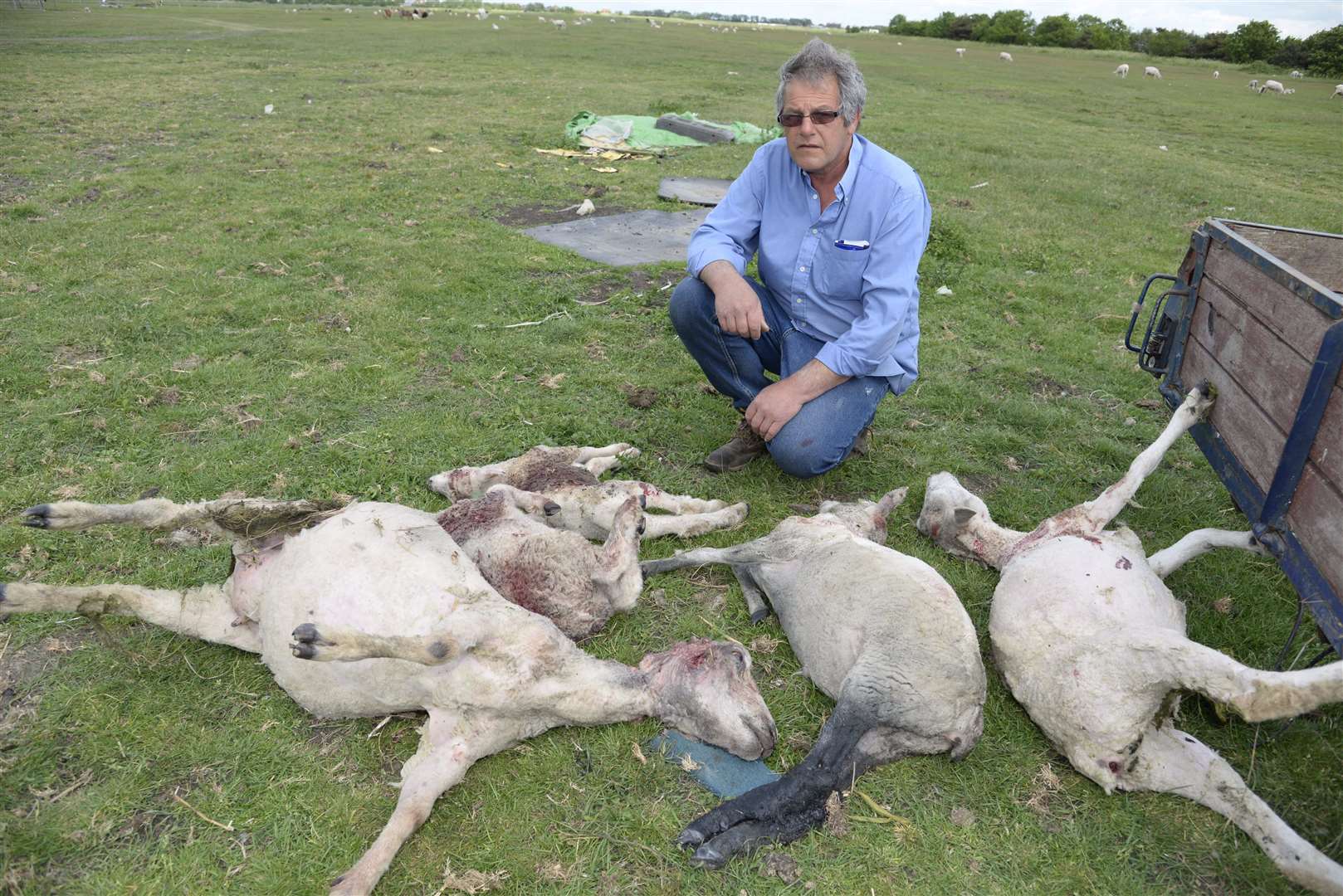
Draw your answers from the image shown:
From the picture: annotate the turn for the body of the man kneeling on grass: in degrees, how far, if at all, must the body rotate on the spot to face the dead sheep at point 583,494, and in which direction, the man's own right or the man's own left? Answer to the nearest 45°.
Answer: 0° — they already face it

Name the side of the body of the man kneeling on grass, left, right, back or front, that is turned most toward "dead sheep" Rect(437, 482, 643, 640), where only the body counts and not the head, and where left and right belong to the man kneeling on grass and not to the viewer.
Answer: front

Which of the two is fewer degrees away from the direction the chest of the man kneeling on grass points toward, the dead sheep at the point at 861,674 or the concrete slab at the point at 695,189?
the dead sheep

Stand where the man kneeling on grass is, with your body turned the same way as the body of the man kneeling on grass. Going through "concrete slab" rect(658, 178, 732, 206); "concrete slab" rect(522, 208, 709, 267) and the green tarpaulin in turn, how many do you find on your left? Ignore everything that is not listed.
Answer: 0

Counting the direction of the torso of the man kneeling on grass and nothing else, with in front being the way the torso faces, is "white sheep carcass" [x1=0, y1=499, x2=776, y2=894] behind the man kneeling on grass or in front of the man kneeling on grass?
in front

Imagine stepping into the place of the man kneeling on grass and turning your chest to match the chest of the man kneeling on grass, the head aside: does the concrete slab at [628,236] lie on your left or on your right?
on your right

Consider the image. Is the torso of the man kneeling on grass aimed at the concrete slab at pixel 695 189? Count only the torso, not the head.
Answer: no

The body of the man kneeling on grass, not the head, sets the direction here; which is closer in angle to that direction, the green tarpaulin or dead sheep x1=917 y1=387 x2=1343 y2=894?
the dead sheep

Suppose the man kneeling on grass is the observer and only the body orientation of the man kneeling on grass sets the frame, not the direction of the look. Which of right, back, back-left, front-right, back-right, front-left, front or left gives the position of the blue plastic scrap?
front-left

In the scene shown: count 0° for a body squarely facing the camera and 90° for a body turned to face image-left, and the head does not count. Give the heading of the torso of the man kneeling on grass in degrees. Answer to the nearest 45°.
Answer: approximately 45°
